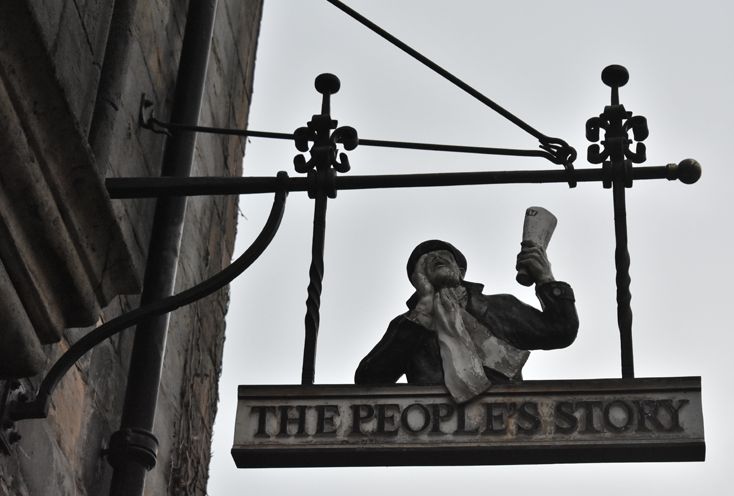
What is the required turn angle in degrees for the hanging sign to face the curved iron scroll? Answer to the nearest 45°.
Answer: approximately 90° to its right

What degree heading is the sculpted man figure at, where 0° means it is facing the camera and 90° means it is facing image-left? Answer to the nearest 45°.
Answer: approximately 0°

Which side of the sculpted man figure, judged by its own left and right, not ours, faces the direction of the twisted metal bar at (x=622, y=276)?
left

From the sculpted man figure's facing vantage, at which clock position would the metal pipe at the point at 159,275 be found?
The metal pipe is roughly at 4 o'clock from the sculpted man figure.

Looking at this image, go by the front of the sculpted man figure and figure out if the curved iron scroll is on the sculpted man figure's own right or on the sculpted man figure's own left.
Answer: on the sculpted man figure's own right

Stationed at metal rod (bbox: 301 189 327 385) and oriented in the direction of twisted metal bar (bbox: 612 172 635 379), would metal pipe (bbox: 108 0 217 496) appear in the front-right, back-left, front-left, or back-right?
back-left
